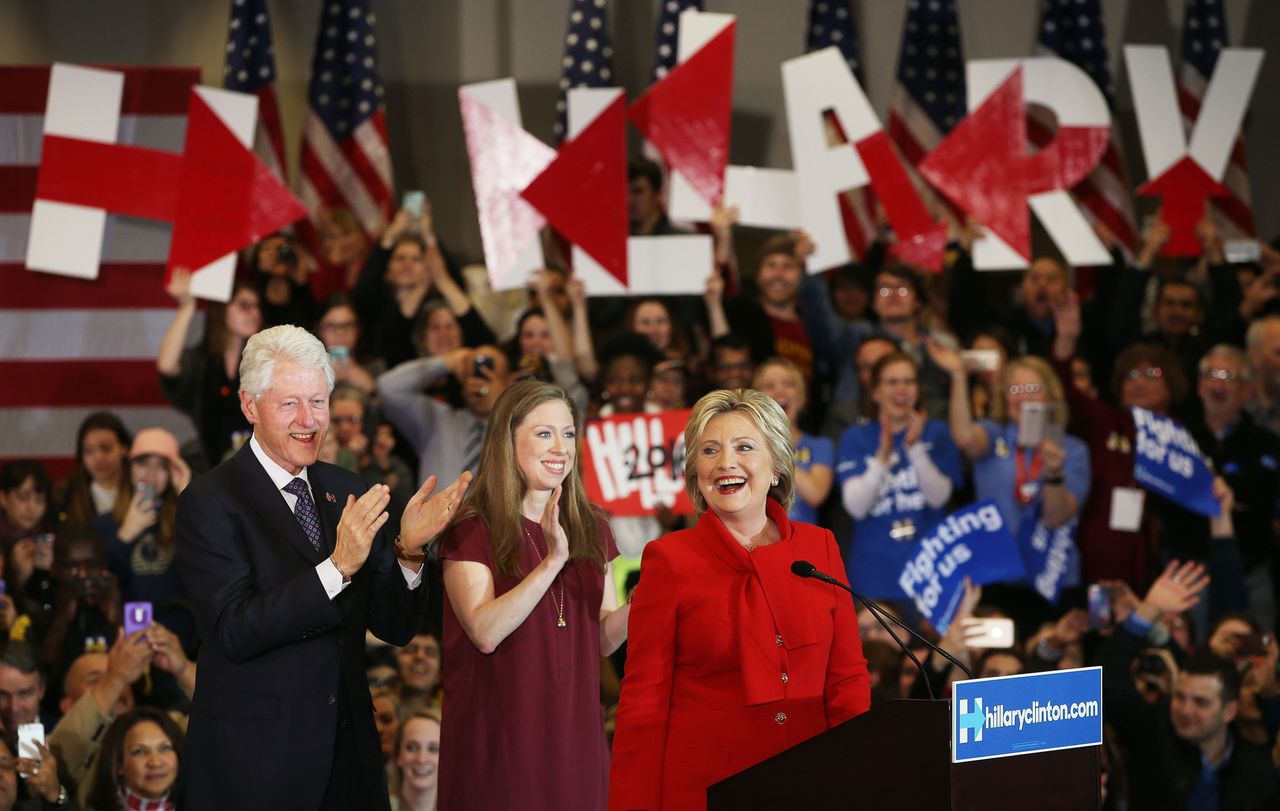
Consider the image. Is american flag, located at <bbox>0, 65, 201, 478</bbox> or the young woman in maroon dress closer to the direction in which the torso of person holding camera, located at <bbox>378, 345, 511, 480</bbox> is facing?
the young woman in maroon dress

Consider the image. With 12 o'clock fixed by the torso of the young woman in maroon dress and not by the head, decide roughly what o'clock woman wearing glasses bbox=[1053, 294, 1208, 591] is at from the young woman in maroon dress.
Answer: The woman wearing glasses is roughly at 9 o'clock from the young woman in maroon dress.

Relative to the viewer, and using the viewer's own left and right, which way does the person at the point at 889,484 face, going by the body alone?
facing the viewer

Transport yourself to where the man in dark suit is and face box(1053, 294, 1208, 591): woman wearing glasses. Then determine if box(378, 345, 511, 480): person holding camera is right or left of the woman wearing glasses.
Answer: left

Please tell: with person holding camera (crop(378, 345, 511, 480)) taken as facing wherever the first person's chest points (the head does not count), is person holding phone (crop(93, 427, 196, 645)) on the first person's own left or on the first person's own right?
on the first person's own right

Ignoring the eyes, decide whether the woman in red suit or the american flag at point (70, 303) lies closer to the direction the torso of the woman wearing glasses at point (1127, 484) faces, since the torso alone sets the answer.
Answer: the woman in red suit

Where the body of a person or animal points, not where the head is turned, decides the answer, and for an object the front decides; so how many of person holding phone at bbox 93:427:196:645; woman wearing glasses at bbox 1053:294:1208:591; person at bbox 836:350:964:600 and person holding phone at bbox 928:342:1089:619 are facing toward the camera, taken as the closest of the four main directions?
4

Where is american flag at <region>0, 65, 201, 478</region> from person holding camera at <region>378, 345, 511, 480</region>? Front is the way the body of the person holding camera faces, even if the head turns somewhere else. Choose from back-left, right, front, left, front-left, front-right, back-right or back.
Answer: back

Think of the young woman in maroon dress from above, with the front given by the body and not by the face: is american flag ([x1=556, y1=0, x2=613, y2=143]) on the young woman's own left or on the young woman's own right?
on the young woman's own left

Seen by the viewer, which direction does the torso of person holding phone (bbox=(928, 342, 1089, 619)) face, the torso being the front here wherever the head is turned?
toward the camera

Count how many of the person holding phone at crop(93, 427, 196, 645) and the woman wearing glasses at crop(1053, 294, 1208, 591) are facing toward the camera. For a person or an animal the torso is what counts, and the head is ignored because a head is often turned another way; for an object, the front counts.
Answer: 2
